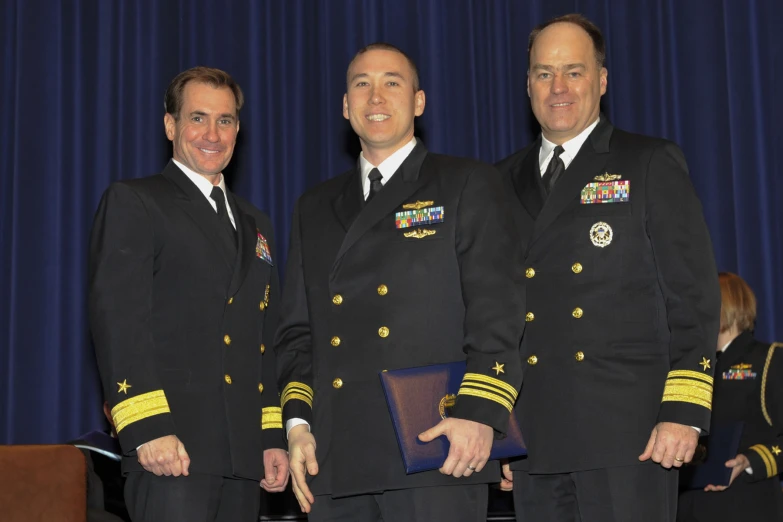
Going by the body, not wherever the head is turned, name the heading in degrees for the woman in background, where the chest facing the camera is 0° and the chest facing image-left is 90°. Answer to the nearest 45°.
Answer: approximately 45°
